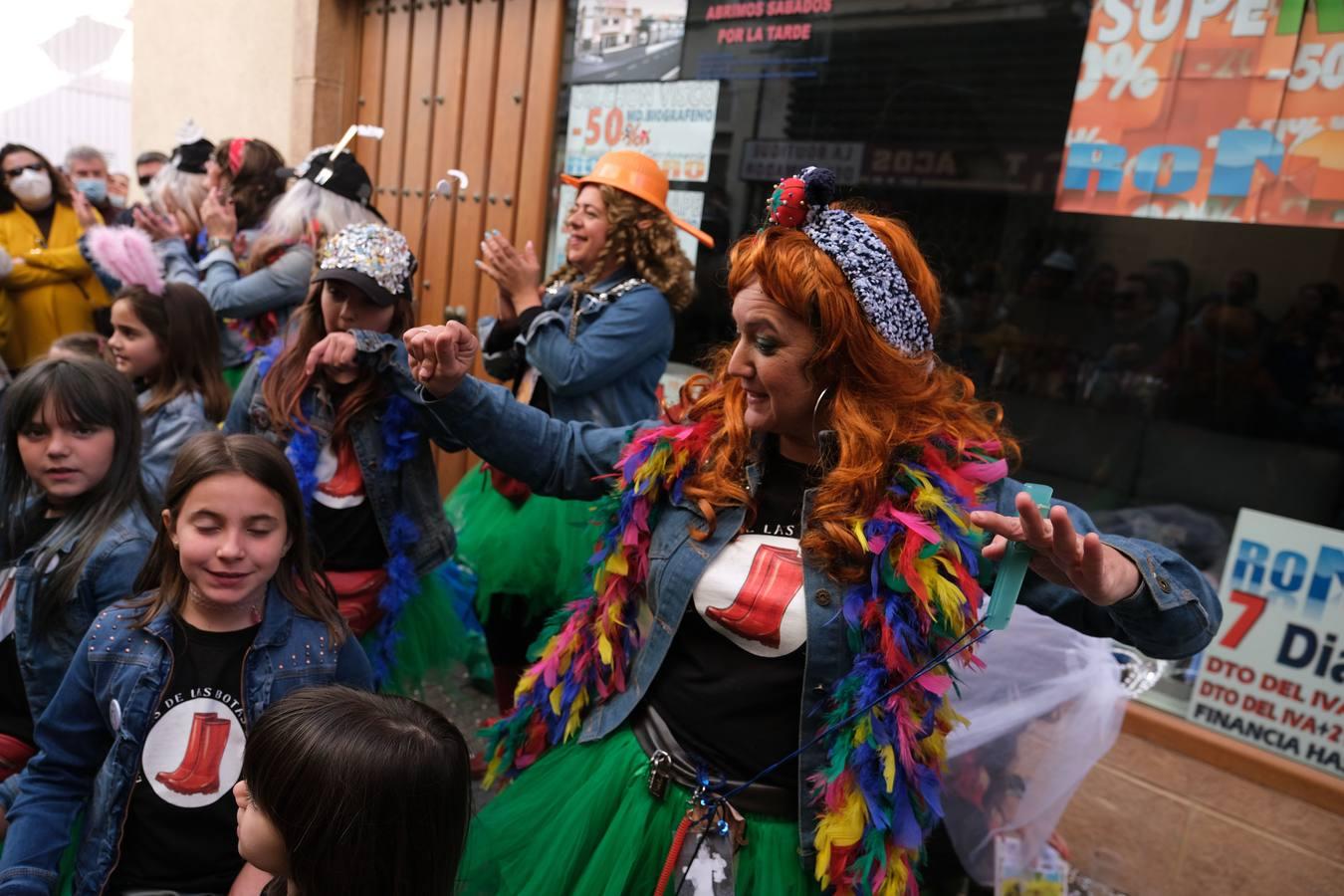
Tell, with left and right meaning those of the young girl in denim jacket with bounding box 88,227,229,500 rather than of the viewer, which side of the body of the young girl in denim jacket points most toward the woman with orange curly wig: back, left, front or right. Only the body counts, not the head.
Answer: left

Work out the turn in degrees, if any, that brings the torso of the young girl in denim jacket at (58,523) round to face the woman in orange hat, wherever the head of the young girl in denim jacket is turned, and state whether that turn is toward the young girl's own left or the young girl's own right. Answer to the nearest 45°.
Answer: approximately 135° to the young girl's own left

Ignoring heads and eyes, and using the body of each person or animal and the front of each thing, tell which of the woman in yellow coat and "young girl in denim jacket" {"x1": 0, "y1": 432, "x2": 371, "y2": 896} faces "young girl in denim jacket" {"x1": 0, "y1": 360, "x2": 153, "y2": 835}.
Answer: the woman in yellow coat

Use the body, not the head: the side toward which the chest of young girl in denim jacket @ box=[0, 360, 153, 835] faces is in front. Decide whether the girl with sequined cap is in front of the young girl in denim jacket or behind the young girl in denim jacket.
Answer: behind

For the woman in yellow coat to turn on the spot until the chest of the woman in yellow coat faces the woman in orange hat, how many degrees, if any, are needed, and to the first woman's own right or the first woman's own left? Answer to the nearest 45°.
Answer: approximately 45° to the first woman's own left

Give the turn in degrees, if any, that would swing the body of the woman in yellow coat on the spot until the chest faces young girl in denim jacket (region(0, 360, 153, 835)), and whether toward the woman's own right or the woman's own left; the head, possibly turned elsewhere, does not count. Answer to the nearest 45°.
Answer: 0° — they already face them

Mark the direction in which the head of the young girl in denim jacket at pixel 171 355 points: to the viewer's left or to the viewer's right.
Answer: to the viewer's left
